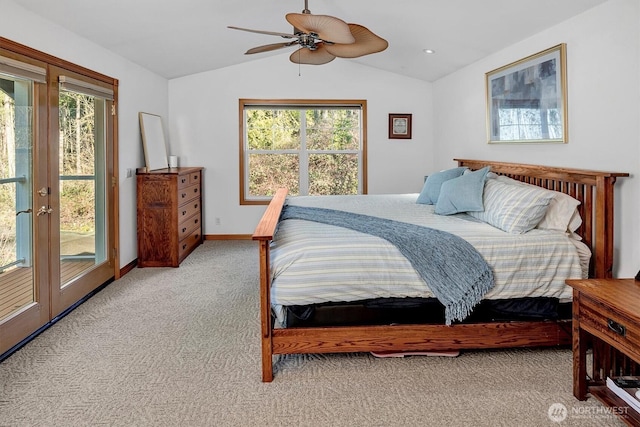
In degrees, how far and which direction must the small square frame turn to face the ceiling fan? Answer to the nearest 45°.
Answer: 0° — it already faces it

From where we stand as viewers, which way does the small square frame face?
facing the viewer

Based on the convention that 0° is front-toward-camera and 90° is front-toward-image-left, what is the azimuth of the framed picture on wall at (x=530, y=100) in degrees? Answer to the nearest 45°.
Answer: approximately 45°

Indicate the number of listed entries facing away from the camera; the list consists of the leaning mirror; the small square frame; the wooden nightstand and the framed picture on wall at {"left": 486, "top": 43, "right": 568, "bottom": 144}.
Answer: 0

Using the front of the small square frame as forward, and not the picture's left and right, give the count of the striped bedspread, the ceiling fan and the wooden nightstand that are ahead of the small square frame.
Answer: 3

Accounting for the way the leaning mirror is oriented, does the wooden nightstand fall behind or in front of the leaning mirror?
in front

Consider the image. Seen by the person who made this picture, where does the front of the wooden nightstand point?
facing the viewer and to the left of the viewer

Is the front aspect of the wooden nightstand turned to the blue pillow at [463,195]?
no

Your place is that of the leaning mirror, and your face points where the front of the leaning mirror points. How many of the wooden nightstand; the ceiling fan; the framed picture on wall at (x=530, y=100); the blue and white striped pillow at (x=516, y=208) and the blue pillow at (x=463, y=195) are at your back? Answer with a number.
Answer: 0

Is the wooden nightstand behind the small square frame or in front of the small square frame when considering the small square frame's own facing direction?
in front

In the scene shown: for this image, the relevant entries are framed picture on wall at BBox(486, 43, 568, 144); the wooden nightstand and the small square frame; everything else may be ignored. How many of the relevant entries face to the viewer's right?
0
